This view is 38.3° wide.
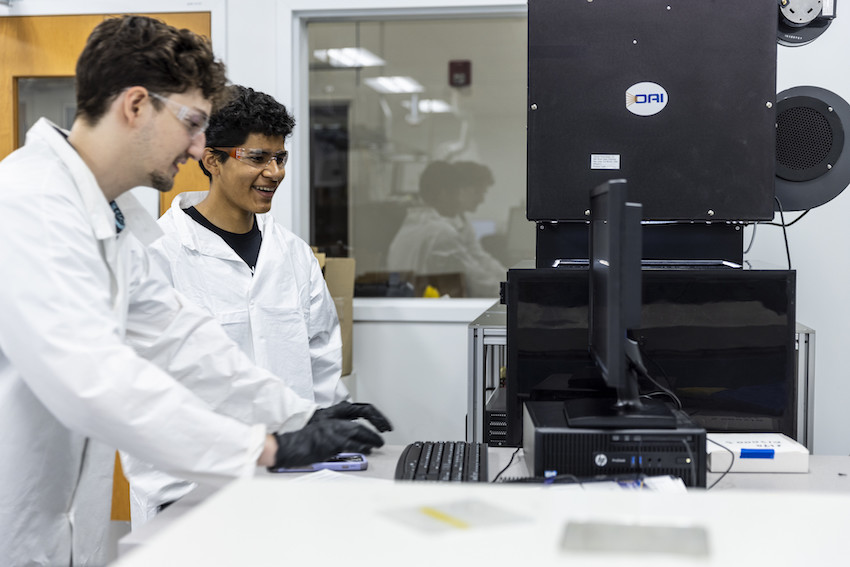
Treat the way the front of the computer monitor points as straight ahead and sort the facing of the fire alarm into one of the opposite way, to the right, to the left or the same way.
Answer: to the left

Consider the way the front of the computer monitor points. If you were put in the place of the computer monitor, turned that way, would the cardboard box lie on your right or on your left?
on your right

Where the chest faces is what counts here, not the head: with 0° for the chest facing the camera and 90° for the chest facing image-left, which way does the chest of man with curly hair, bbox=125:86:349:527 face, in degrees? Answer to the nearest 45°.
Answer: approximately 315°

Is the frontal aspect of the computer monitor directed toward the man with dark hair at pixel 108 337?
yes

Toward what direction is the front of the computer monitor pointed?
to the viewer's left

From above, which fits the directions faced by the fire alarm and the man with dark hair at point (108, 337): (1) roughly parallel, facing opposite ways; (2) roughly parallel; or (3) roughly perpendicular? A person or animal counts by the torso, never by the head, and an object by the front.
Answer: roughly perpendicular

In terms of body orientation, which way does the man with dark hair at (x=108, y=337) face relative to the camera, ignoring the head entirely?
to the viewer's right

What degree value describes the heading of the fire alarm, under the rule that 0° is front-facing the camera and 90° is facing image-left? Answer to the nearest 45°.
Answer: approximately 0°

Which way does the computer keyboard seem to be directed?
to the viewer's left

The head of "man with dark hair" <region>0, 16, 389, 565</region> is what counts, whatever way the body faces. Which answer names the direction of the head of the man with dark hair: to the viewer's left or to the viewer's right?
to the viewer's right

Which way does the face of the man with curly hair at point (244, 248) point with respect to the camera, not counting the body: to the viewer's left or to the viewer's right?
to the viewer's right

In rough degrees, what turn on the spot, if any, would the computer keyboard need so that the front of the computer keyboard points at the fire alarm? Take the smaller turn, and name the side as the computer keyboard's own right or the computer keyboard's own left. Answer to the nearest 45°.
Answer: approximately 90° to the computer keyboard's own right
